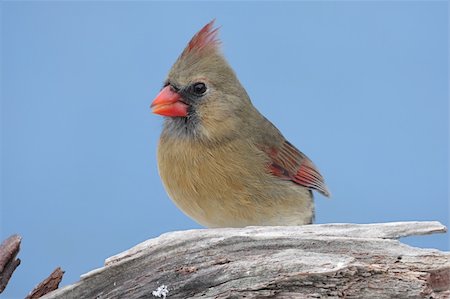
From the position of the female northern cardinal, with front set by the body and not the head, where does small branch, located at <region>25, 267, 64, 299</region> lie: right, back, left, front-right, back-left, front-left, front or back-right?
front-right

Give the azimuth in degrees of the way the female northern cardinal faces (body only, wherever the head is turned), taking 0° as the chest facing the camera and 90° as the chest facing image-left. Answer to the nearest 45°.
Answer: approximately 45°
